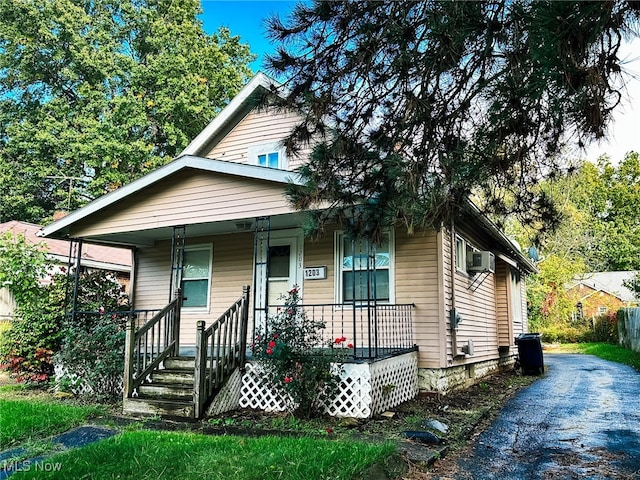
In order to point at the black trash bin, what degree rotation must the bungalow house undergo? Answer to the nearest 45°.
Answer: approximately 90° to its left

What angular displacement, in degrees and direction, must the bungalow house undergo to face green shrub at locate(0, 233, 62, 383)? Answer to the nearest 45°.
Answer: approximately 45° to its right

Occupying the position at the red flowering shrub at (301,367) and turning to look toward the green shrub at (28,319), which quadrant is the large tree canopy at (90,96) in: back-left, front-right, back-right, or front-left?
front-right

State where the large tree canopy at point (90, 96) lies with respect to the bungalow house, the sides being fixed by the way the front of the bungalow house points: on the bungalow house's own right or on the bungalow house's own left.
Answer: on the bungalow house's own right

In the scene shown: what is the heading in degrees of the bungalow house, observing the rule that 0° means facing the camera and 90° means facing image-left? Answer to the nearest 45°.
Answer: approximately 45°

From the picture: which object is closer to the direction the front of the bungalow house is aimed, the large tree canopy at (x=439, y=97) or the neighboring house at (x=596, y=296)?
the large tree canopy

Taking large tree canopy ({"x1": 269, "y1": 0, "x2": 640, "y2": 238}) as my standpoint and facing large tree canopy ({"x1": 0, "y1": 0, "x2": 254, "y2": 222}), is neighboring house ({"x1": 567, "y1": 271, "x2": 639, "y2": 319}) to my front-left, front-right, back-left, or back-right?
front-right

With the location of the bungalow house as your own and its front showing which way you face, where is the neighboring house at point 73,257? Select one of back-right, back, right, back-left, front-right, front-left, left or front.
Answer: right

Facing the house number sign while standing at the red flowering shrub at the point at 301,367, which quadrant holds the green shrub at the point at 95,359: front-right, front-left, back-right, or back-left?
front-left

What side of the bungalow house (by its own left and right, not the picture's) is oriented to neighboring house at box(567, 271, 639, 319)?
back

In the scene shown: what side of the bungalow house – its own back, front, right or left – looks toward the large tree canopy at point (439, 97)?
left

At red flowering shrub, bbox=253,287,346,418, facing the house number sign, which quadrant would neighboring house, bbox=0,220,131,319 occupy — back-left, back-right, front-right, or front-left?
front-left
